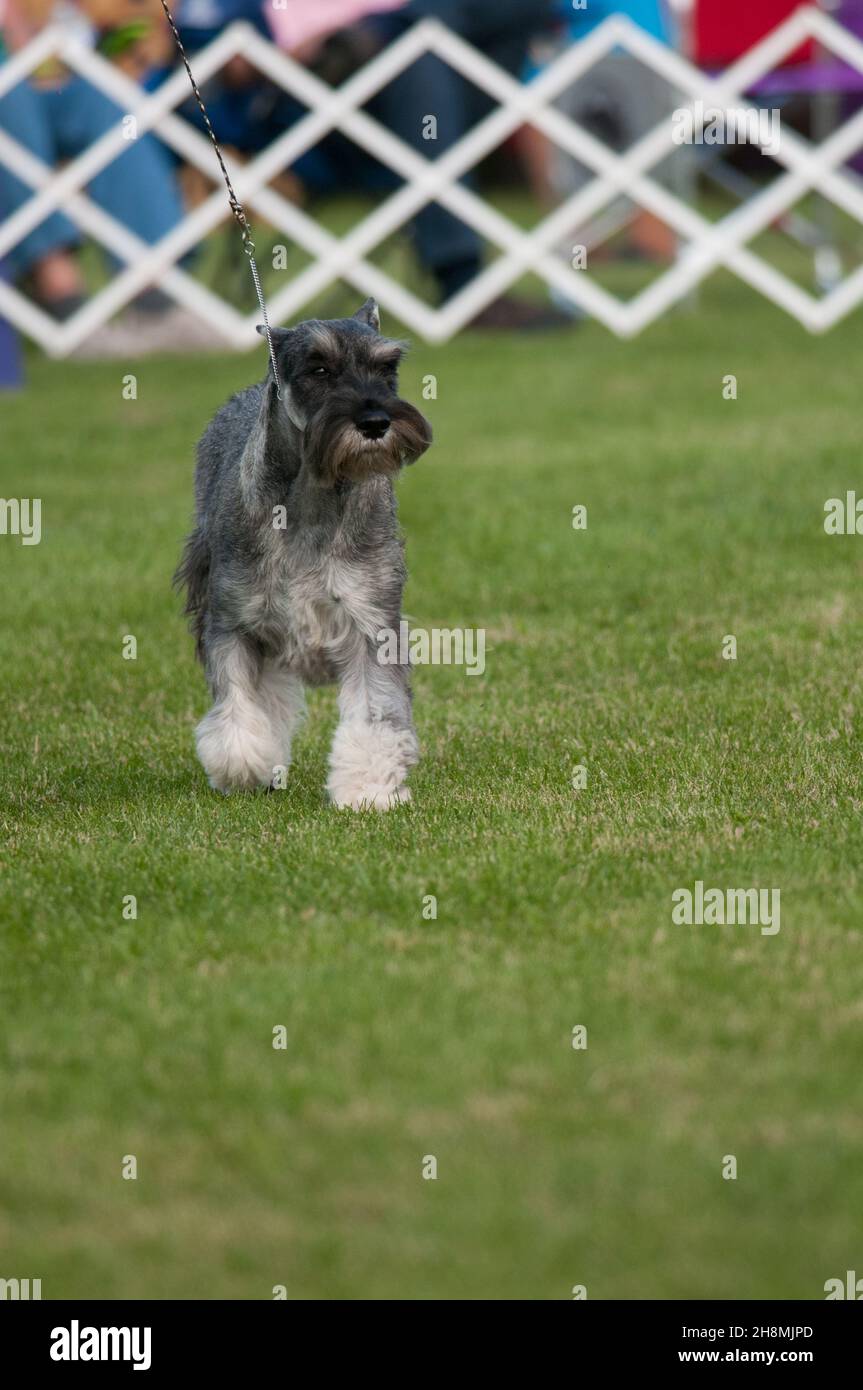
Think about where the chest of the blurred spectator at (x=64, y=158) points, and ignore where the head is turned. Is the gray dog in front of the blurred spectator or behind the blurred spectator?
in front

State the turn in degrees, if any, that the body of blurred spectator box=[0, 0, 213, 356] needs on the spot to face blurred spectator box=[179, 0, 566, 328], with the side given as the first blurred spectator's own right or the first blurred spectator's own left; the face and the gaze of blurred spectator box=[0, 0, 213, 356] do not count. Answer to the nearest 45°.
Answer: approximately 90° to the first blurred spectator's own left

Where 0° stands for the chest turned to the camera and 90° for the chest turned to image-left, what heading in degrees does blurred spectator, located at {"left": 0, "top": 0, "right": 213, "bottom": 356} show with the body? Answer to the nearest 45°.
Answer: approximately 0°

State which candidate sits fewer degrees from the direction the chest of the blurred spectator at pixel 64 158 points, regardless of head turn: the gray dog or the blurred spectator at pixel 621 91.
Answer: the gray dog

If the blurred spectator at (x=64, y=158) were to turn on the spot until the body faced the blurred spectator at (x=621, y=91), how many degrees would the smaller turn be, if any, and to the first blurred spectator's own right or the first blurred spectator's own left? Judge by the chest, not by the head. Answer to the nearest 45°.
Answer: approximately 135° to the first blurred spectator's own left

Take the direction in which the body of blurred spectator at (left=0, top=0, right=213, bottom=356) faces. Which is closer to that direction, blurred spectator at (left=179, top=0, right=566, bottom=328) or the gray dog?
the gray dog

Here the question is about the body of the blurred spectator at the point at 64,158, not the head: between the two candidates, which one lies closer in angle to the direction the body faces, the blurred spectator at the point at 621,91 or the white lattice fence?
the white lattice fence
